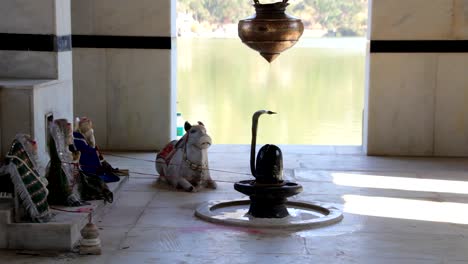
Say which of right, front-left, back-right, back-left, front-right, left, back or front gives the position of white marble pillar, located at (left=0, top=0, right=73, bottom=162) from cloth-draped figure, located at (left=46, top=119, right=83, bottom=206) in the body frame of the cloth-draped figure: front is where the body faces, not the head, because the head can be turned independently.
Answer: left

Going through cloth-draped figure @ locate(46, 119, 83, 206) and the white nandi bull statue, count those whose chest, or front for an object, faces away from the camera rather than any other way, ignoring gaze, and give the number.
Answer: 0

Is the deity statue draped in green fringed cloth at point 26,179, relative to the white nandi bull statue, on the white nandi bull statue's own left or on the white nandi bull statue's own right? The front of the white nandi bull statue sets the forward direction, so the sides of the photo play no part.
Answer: on the white nandi bull statue's own right

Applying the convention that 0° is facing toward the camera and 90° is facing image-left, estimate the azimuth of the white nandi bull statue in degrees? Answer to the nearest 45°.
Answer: approximately 315°

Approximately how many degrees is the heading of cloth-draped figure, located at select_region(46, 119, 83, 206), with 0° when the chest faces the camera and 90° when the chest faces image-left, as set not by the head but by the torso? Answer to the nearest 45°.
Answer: approximately 270°

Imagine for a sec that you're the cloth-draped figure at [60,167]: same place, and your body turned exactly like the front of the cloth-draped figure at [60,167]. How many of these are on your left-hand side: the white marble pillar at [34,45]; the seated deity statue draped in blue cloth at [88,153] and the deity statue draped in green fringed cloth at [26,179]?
2

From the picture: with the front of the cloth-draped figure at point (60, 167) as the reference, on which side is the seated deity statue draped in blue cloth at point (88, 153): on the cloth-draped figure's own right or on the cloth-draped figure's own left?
on the cloth-draped figure's own left

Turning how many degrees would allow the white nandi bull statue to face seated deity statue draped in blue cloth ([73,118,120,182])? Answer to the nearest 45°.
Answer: approximately 135° to its right

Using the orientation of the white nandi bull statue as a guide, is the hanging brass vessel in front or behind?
in front
